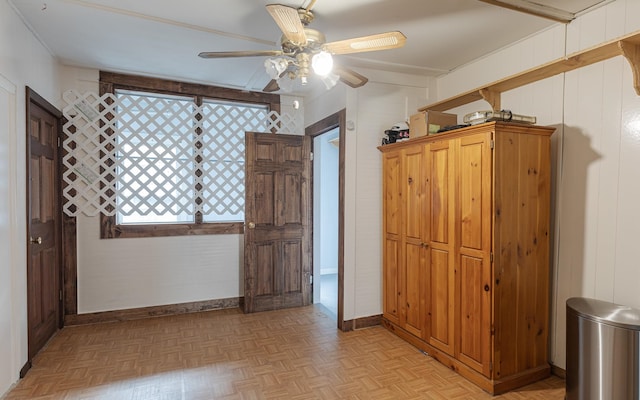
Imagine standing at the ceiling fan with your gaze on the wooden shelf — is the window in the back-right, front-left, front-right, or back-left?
back-left

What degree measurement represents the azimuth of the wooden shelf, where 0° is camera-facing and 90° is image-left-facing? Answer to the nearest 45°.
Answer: approximately 45°

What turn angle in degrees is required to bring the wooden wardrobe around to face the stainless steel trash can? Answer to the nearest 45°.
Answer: approximately 90° to its left

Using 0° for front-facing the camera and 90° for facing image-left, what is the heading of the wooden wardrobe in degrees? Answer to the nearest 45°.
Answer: approximately 45°

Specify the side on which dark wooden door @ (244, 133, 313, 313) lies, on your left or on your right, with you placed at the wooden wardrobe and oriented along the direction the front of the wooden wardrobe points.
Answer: on your right

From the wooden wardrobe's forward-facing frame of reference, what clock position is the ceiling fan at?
The ceiling fan is roughly at 12 o'clock from the wooden wardrobe.

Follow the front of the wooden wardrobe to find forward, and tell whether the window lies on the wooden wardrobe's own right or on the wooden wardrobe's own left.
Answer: on the wooden wardrobe's own right

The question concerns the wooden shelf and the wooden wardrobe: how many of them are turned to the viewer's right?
0

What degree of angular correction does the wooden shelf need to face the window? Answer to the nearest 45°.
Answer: approximately 45° to its right

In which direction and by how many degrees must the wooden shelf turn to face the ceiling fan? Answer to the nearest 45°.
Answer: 0° — it already faces it
